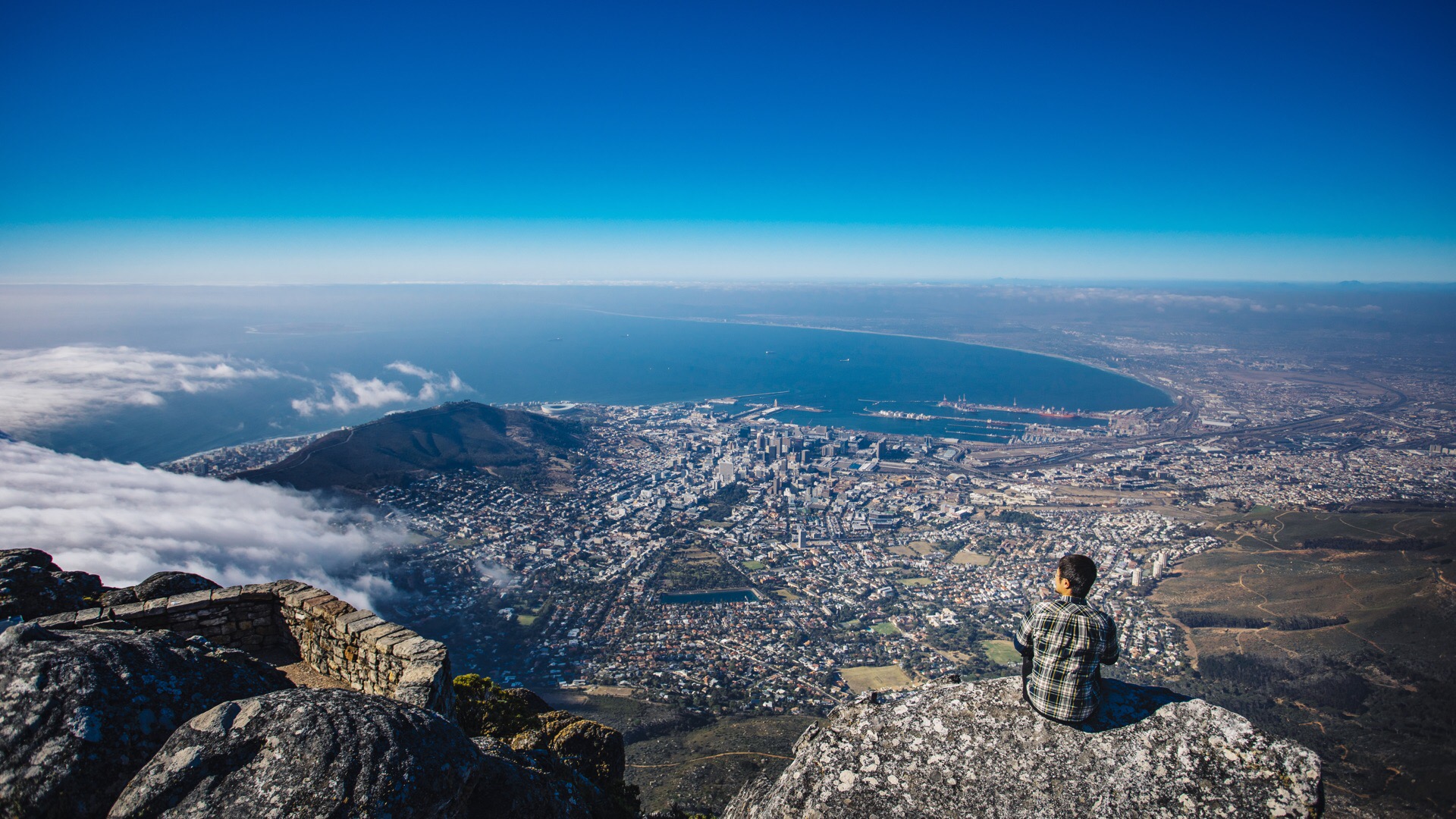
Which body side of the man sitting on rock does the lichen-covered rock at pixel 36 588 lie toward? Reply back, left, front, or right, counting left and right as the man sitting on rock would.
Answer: left

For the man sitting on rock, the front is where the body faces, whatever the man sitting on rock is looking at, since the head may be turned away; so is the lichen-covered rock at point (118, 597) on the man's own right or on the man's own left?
on the man's own left

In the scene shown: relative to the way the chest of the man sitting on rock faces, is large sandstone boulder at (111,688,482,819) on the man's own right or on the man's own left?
on the man's own left

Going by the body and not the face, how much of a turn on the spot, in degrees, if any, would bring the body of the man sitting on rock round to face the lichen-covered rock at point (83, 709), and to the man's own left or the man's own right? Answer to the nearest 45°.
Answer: approximately 135° to the man's own left

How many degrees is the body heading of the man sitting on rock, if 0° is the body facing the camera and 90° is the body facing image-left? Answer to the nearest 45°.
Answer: approximately 180°

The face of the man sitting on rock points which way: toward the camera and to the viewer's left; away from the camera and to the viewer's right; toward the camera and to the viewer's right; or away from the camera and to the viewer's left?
away from the camera and to the viewer's left

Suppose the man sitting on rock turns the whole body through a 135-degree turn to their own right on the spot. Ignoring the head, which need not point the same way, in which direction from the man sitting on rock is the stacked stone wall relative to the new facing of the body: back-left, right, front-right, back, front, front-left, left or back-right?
back-right
